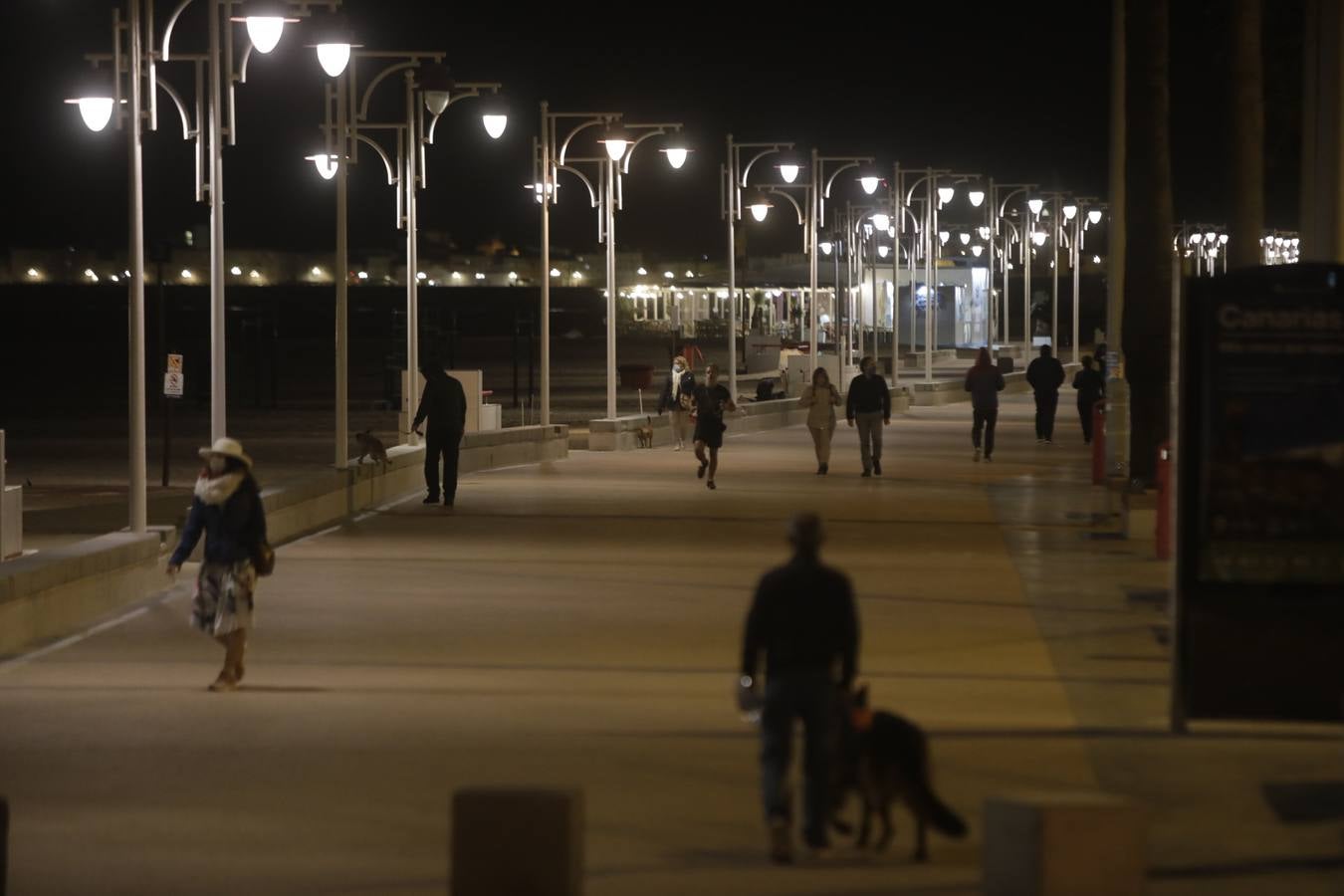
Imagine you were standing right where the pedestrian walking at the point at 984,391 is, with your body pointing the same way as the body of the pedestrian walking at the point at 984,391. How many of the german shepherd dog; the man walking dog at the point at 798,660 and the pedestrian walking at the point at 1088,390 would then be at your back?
2

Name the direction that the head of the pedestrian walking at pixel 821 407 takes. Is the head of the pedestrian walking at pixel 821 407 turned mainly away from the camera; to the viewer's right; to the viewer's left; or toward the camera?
toward the camera

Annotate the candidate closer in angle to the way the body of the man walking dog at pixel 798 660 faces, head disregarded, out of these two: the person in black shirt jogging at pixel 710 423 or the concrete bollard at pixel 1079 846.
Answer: the person in black shirt jogging

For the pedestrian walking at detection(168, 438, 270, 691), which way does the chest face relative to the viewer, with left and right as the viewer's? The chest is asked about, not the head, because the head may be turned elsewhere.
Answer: facing the viewer and to the left of the viewer

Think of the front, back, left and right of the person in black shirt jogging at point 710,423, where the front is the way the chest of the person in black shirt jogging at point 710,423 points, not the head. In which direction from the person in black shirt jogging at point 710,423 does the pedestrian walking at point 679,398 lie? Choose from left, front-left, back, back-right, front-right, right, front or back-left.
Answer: back

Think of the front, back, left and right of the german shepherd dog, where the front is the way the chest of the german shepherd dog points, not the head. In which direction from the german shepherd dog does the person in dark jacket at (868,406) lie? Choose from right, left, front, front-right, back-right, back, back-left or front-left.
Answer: front-right

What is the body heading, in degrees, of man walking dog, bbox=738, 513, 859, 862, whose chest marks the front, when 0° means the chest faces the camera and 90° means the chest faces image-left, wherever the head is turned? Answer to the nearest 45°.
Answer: approximately 180°

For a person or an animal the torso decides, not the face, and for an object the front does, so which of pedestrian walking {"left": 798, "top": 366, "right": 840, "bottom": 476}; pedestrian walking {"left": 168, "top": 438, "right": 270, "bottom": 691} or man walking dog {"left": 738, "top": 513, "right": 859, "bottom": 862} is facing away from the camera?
the man walking dog

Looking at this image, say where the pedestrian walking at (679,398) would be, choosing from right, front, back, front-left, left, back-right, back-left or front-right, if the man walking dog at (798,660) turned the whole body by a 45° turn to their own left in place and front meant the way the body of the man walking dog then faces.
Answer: front-right

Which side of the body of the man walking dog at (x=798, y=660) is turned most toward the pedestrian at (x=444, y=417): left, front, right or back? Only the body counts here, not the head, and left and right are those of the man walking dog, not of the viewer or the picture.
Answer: front

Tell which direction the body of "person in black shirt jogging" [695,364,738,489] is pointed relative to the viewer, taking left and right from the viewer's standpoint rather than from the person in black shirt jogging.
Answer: facing the viewer

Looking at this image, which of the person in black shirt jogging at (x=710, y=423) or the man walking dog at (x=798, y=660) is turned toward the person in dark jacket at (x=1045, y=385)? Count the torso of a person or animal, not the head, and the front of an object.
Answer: the man walking dog

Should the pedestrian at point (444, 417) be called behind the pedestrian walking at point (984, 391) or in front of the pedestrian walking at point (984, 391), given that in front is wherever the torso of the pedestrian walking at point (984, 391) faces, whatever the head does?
behind

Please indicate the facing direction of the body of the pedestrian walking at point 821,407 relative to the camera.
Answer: toward the camera

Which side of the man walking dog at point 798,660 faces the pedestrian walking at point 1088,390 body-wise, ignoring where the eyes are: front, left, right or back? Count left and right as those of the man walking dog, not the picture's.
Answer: front
